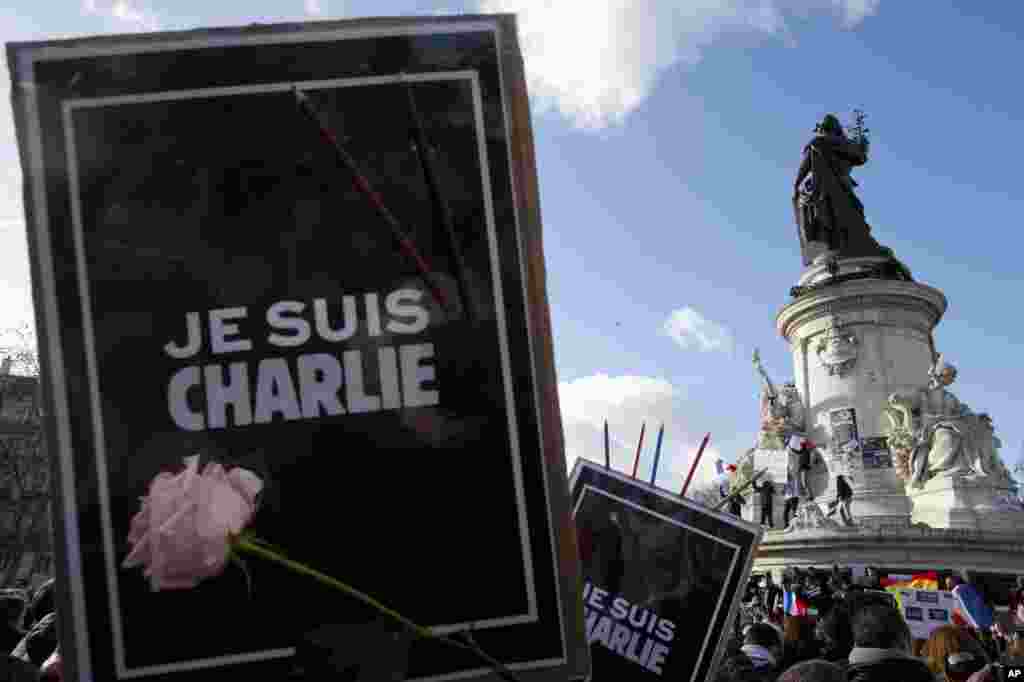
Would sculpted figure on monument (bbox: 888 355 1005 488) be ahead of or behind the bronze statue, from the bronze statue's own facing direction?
behind

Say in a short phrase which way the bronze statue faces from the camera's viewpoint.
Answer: facing away from the viewer and to the left of the viewer

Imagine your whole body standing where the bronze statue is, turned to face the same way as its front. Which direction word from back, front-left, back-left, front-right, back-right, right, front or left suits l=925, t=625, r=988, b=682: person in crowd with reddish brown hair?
back-left

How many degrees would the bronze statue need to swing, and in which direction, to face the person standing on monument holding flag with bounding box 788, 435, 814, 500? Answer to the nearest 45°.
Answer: approximately 135° to its left

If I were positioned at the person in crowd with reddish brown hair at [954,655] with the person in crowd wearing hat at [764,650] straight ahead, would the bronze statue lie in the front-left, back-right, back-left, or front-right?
front-right

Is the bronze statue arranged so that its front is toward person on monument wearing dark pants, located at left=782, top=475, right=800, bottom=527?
no
